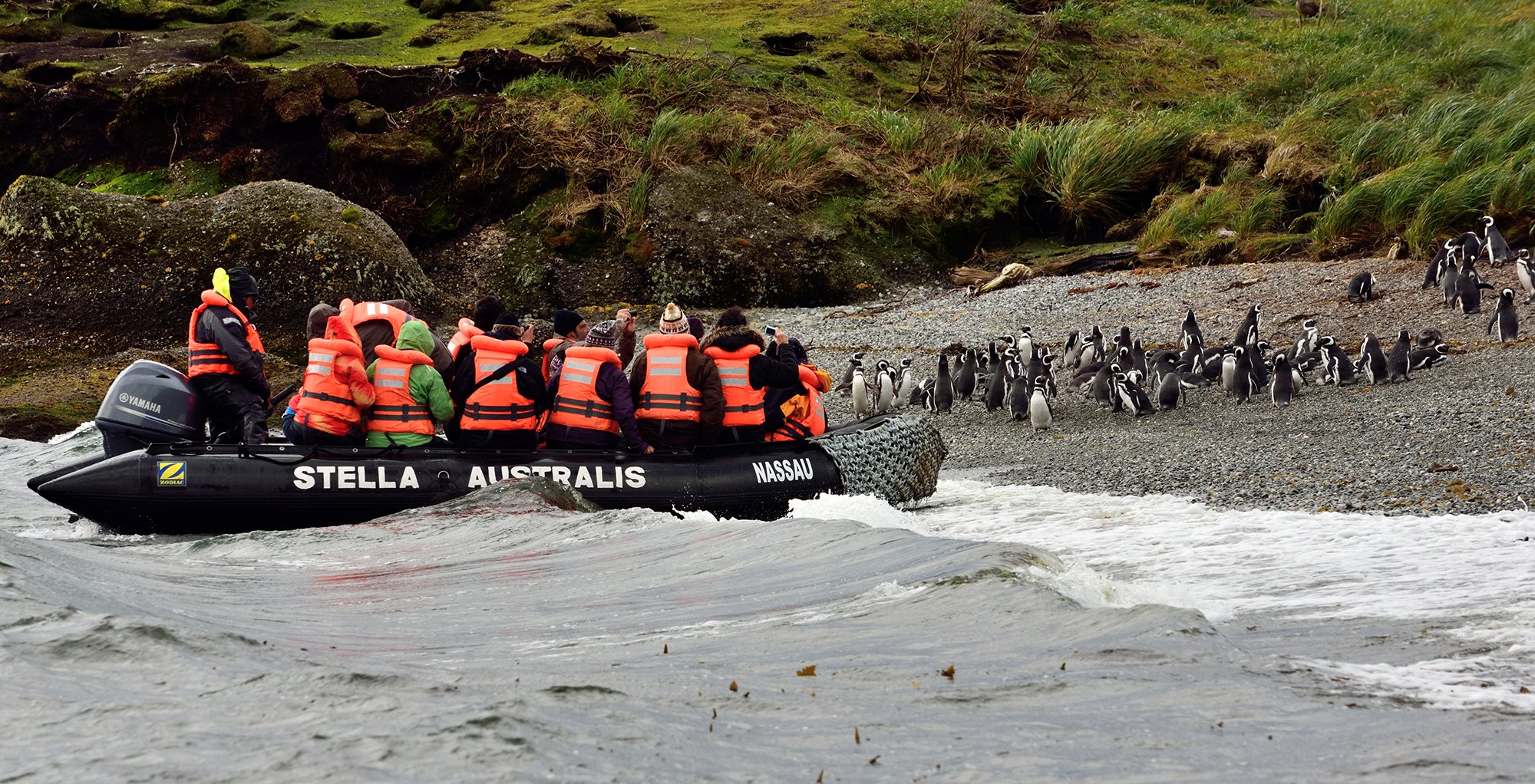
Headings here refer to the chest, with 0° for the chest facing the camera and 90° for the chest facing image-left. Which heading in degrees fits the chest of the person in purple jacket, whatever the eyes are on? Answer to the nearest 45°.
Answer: approximately 225°

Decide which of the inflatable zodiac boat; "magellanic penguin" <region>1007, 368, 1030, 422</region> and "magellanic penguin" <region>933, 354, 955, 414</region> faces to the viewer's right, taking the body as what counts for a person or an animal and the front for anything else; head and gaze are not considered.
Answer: the inflatable zodiac boat

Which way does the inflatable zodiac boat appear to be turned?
to the viewer's right

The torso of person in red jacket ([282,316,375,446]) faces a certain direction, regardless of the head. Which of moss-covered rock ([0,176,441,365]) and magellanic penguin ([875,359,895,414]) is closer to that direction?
the magellanic penguin

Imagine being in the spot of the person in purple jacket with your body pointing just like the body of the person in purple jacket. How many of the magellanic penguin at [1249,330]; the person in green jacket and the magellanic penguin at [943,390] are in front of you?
2

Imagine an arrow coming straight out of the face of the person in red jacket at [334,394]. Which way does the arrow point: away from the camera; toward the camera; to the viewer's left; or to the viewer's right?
away from the camera

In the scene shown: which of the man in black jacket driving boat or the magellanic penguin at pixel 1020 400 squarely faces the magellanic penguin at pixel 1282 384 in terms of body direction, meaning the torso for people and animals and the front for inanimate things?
the man in black jacket driving boat

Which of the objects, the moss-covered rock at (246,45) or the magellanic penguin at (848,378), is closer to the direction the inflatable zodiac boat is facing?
the magellanic penguin

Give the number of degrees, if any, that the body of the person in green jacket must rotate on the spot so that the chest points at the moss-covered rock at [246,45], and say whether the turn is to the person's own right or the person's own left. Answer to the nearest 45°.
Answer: approximately 45° to the person's own left

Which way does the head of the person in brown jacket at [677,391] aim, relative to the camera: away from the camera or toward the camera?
away from the camera

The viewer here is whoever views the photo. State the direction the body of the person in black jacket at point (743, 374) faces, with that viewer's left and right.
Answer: facing away from the viewer and to the right of the viewer

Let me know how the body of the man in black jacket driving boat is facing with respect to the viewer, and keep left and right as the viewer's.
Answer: facing to the right of the viewer

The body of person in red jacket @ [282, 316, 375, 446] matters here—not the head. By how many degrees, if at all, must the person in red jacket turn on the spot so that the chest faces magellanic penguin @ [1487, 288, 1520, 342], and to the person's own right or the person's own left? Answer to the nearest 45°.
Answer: approximately 45° to the person's own right
